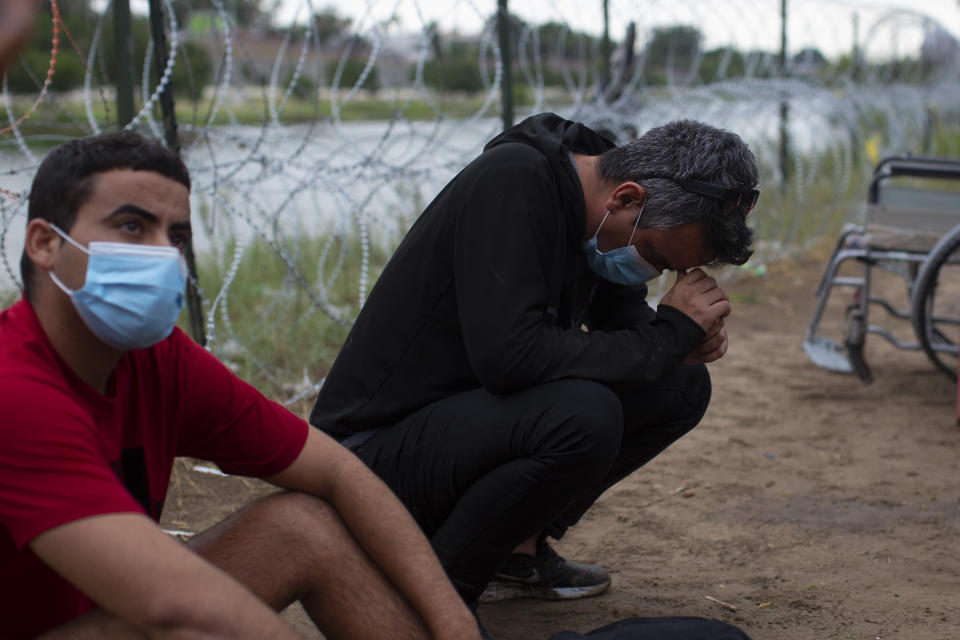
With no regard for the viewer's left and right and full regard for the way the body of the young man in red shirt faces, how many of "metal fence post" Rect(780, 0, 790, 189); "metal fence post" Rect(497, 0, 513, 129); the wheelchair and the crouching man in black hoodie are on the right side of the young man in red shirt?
0

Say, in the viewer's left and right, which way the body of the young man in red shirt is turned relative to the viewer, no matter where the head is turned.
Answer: facing the viewer and to the right of the viewer

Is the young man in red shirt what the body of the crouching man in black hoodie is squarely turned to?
no

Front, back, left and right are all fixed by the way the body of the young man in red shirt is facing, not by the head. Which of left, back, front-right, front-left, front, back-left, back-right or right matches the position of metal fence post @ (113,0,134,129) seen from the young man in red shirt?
back-left

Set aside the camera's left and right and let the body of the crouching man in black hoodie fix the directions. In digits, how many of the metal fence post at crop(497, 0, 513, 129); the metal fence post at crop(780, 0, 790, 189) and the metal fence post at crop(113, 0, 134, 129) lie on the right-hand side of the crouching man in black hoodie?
0

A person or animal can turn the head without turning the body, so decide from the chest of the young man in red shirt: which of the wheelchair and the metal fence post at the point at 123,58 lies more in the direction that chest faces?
the wheelchair

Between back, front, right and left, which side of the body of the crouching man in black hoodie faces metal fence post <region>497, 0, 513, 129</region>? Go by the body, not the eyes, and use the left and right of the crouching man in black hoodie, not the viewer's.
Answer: left

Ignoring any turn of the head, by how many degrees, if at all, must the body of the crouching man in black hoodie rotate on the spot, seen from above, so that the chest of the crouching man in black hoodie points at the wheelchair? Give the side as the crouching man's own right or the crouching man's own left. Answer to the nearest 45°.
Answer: approximately 45° to the crouching man's own left

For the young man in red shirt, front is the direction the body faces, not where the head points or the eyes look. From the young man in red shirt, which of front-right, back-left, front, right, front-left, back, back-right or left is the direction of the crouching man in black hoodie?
left

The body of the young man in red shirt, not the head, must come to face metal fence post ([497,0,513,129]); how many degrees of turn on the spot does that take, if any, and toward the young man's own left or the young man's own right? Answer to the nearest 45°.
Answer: approximately 90° to the young man's own left

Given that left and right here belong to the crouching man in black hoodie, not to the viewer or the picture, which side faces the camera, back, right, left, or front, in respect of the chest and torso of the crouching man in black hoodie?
right

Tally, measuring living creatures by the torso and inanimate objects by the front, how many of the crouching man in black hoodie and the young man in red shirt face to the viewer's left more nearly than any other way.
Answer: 0

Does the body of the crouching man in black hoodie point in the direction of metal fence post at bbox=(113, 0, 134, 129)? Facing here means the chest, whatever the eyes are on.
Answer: no

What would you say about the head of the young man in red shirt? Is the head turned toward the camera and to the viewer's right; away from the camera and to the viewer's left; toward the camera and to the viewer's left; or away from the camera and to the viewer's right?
toward the camera and to the viewer's right

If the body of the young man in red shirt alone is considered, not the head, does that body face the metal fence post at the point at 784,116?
no
